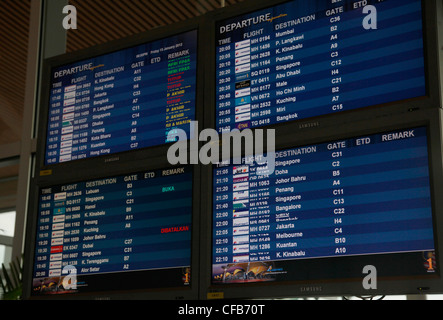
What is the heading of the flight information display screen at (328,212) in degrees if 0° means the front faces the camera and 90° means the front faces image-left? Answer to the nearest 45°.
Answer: approximately 45°

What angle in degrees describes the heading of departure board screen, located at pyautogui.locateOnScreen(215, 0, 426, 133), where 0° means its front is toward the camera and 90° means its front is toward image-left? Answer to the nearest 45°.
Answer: approximately 45°

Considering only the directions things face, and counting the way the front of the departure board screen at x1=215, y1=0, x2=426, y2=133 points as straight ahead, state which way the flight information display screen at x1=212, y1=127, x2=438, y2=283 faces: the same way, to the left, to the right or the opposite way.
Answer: the same way

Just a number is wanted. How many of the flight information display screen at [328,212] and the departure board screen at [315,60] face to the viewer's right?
0
